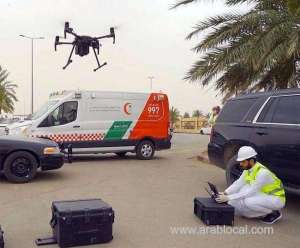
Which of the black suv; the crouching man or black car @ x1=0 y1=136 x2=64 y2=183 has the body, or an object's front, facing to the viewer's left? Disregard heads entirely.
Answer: the crouching man

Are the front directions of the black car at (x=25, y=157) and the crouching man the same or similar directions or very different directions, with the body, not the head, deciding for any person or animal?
very different directions

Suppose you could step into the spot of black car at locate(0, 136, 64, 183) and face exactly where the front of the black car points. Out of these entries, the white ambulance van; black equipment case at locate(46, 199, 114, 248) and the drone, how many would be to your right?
1

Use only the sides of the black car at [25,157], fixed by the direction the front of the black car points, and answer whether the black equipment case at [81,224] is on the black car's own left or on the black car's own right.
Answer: on the black car's own right

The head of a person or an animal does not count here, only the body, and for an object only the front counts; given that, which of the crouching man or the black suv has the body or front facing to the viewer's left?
the crouching man

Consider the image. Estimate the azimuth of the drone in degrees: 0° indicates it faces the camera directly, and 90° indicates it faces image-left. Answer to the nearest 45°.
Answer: approximately 45°

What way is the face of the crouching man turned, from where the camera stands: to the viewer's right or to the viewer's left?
to the viewer's left

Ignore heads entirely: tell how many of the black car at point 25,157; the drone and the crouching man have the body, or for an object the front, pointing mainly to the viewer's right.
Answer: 1

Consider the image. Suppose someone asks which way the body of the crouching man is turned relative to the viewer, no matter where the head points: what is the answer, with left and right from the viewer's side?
facing to the left of the viewer

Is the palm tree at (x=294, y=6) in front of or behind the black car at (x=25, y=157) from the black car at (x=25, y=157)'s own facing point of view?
in front

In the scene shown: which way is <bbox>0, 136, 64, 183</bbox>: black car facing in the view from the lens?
facing to the right of the viewer
